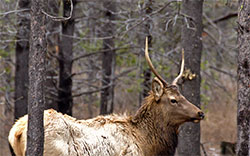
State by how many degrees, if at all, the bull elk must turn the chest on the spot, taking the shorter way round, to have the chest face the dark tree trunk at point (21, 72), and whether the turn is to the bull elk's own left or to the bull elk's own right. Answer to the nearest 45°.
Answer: approximately 135° to the bull elk's own left

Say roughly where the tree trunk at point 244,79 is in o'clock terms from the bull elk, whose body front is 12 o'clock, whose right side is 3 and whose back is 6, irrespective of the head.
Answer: The tree trunk is roughly at 12 o'clock from the bull elk.

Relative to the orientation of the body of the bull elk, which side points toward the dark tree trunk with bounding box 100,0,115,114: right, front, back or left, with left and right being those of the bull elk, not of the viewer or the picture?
left

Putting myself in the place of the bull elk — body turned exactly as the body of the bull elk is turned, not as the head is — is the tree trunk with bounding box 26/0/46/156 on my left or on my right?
on my right

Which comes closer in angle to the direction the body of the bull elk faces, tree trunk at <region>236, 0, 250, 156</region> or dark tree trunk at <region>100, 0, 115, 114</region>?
the tree trunk

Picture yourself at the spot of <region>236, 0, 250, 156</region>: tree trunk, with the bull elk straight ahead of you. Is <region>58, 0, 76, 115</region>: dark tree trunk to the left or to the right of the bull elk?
right

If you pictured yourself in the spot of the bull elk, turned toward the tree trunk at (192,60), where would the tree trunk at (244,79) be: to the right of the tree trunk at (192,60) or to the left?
right

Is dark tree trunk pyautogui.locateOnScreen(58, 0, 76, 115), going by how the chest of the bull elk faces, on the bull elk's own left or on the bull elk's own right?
on the bull elk's own left

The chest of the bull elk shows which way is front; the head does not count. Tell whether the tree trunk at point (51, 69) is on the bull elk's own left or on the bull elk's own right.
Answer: on the bull elk's own left

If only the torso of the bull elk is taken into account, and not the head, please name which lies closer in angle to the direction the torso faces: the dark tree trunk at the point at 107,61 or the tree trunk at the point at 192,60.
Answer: the tree trunk

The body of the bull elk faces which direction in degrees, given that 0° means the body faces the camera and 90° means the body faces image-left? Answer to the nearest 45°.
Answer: approximately 270°
